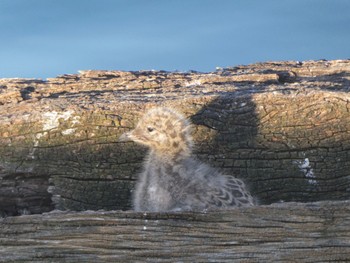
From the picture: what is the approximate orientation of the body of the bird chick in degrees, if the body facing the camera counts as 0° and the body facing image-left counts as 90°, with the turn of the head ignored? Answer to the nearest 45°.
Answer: approximately 90°

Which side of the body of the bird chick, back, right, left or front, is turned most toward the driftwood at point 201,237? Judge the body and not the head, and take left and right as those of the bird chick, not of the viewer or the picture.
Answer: left
